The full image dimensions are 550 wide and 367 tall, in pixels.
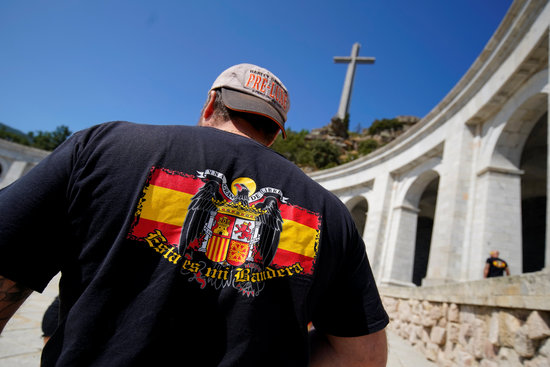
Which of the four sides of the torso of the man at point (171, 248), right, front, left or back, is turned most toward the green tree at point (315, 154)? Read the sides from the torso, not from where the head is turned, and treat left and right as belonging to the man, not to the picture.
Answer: front

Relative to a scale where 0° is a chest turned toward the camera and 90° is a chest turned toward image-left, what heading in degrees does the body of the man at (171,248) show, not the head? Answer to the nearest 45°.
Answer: approximately 180°

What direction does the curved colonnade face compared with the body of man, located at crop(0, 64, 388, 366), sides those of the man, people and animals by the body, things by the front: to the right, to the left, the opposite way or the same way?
to the left

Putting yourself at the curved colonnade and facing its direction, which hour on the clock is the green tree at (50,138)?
The green tree is roughly at 2 o'clock from the curved colonnade.

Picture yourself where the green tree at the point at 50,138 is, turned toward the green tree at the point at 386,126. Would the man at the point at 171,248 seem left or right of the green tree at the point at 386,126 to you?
right

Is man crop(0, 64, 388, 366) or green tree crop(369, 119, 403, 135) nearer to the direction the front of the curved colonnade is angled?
the man

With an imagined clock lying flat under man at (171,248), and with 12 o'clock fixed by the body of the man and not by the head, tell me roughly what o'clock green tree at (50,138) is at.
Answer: The green tree is roughly at 11 o'clock from the man.

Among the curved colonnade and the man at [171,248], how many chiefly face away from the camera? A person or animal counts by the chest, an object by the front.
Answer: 1

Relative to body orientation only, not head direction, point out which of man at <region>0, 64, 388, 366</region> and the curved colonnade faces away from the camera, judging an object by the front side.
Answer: the man

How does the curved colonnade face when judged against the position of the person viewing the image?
facing the viewer and to the left of the viewer

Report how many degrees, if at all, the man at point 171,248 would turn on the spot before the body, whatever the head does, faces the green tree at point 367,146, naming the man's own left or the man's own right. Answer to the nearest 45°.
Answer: approximately 45° to the man's own right
